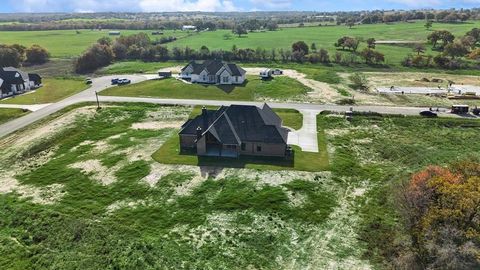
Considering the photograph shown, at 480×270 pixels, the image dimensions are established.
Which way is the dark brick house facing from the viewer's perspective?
away from the camera

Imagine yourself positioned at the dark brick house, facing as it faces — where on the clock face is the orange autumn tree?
The orange autumn tree is roughly at 5 o'clock from the dark brick house.
